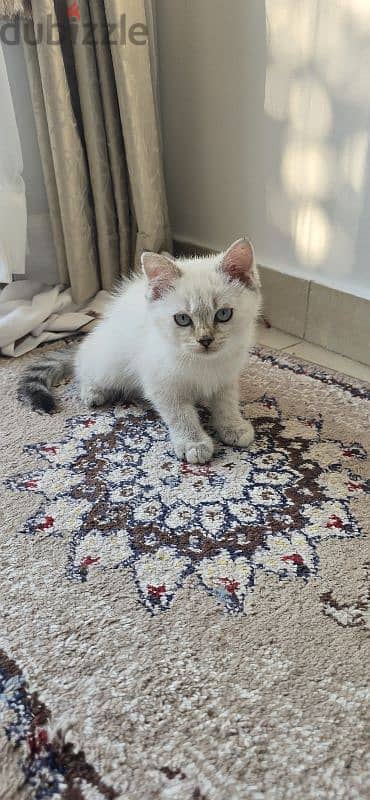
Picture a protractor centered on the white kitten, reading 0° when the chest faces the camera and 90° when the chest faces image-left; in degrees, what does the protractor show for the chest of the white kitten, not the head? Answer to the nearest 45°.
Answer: approximately 315°

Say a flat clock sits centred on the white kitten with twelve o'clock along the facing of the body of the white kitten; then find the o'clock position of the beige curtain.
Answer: The beige curtain is roughly at 7 o'clock from the white kitten.

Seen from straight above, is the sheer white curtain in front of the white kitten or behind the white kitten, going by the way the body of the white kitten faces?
behind
